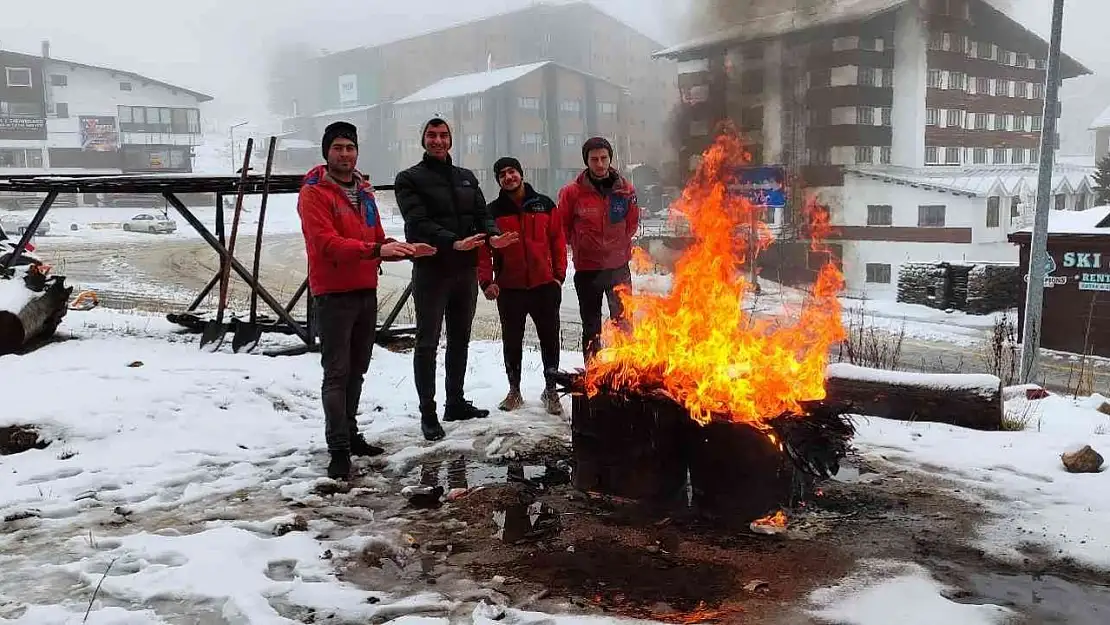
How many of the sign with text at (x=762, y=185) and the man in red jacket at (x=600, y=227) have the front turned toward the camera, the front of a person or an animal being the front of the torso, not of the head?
2

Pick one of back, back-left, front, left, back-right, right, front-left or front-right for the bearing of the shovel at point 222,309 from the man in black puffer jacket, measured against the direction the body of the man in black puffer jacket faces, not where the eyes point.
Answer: back

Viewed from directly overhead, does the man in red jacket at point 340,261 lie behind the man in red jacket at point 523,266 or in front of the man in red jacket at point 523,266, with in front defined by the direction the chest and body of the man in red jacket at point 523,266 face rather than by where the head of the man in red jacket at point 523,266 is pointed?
in front

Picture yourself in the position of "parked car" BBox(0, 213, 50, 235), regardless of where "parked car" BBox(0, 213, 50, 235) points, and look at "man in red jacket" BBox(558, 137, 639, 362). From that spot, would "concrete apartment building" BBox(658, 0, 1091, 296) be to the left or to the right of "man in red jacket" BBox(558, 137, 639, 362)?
left

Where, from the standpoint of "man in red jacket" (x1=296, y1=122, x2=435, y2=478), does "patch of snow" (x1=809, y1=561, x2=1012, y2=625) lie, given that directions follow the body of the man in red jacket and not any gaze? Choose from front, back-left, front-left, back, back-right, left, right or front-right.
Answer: front

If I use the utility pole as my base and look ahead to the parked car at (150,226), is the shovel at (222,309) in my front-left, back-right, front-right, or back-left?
front-left

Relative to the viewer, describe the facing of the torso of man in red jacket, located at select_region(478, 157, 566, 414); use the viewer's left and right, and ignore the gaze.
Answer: facing the viewer

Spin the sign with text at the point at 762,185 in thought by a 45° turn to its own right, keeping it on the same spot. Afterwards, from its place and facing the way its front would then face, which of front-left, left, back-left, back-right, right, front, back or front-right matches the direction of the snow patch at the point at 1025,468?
front-left

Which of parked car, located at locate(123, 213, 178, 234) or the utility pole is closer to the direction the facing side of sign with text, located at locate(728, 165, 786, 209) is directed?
the utility pole

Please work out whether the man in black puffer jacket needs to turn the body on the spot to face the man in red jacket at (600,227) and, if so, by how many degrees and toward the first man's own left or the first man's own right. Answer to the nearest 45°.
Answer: approximately 90° to the first man's own left

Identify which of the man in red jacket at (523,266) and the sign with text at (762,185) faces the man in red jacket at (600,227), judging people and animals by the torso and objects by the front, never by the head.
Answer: the sign with text

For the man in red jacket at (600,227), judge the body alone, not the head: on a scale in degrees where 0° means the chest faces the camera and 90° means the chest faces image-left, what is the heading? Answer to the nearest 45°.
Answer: approximately 0°

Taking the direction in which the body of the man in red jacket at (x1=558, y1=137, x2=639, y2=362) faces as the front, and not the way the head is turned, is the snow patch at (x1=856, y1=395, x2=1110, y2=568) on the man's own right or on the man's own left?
on the man's own left
